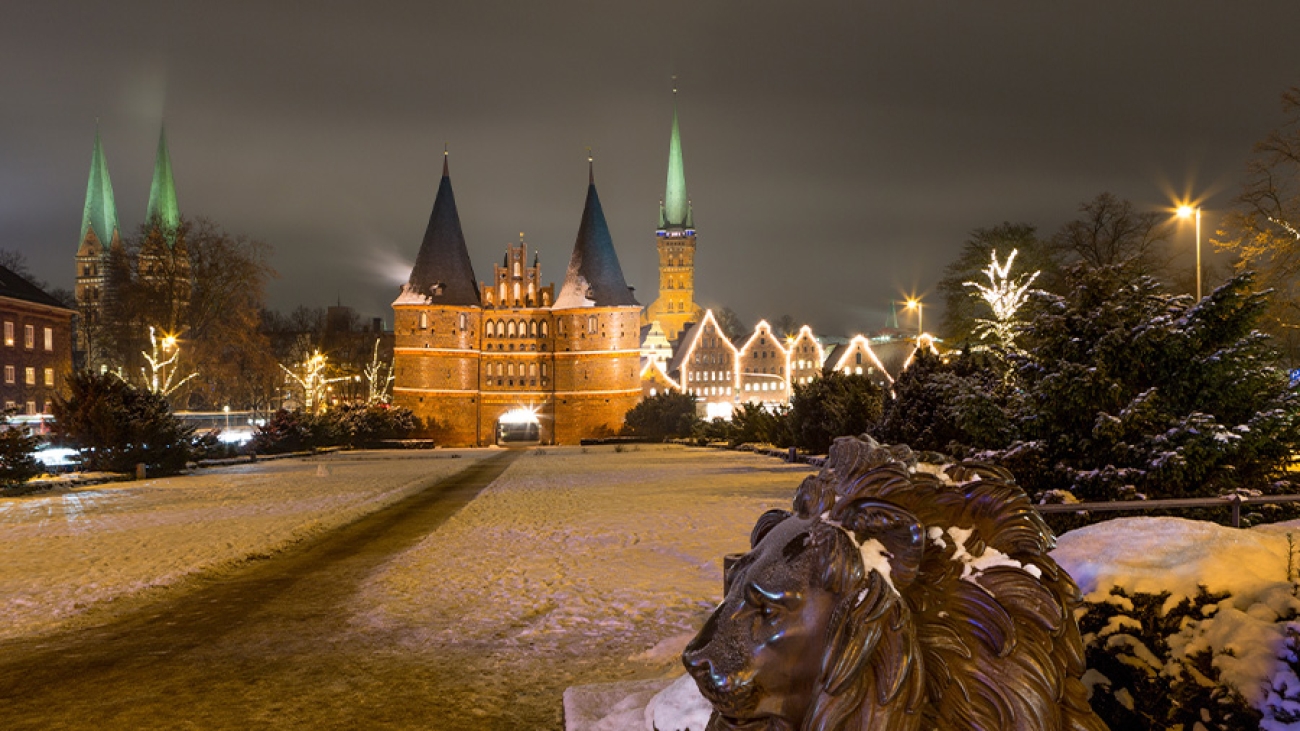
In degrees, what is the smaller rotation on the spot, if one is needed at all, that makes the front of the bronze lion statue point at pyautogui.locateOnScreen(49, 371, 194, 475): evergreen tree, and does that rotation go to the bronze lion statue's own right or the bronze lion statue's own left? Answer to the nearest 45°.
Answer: approximately 45° to the bronze lion statue's own right

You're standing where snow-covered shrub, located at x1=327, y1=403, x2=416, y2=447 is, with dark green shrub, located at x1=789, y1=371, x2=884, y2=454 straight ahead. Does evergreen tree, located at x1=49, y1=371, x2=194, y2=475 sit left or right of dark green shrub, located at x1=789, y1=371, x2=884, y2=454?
right

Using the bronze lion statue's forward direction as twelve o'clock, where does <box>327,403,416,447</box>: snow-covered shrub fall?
The snow-covered shrub is roughly at 2 o'clock from the bronze lion statue.

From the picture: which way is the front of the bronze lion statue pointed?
to the viewer's left

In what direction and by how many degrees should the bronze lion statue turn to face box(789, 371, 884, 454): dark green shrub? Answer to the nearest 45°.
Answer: approximately 90° to its right

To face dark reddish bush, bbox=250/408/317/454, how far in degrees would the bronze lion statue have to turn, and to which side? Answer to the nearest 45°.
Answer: approximately 45° to its right

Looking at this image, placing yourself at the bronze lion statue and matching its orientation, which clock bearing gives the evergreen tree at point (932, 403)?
The evergreen tree is roughly at 3 o'clock from the bronze lion statue.
